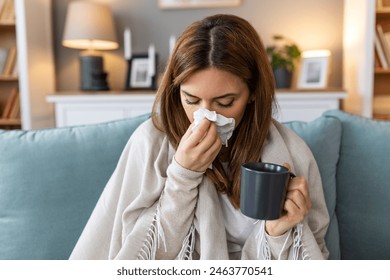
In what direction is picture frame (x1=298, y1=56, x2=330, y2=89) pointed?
toward the camera

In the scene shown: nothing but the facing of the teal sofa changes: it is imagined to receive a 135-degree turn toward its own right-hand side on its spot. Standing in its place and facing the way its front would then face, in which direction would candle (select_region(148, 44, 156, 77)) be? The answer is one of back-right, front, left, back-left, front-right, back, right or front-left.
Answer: front-right

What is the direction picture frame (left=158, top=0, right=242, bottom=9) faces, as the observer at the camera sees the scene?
facing the viewer

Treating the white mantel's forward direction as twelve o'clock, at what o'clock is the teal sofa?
The teal sofa is roughly at 12 o'clock from the white mantel.

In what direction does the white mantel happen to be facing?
toward the camera

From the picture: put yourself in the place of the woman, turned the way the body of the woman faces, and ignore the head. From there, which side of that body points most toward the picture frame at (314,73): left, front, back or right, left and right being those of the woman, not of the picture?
back

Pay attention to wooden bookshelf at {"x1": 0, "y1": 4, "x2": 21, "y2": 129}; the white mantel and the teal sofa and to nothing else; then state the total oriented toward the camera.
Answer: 3

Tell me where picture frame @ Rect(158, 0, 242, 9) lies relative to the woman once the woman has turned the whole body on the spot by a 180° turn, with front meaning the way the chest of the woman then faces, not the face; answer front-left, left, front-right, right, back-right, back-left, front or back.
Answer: front

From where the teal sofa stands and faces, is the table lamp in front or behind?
behind

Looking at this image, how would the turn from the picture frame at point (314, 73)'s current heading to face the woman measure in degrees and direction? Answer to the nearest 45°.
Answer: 0° — it already faces them
